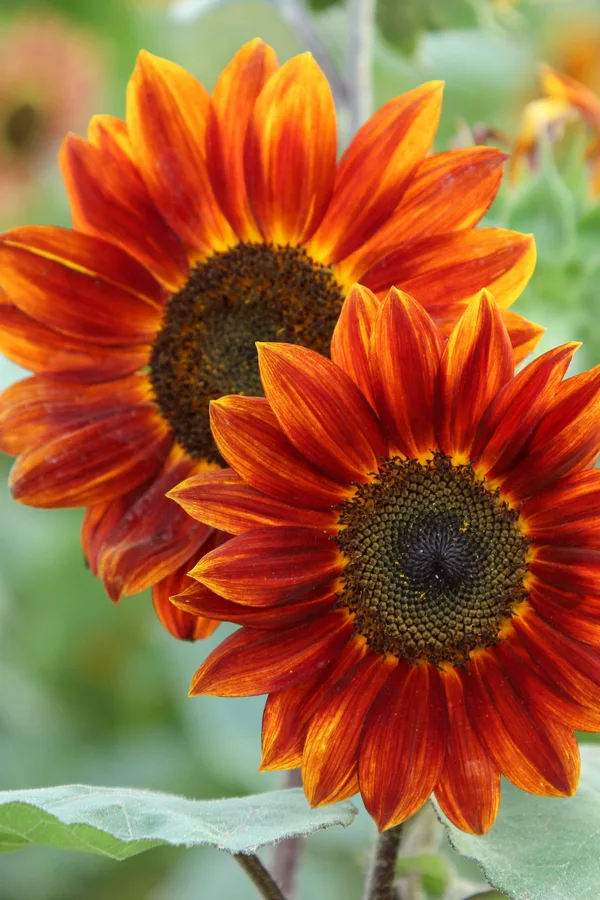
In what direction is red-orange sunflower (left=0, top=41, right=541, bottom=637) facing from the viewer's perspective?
toward the camera

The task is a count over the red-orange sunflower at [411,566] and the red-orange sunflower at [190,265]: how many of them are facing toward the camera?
2

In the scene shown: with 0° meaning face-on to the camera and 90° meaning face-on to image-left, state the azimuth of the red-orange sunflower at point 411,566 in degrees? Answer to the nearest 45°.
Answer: approximately 0°

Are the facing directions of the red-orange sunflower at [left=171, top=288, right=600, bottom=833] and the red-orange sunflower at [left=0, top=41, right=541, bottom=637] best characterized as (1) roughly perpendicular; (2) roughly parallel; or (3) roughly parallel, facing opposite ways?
roughly parallel
